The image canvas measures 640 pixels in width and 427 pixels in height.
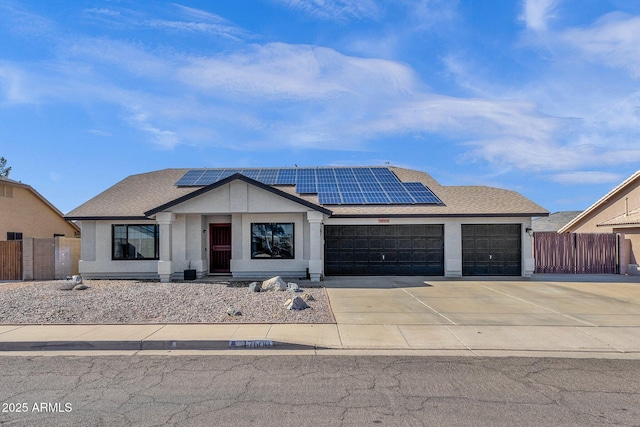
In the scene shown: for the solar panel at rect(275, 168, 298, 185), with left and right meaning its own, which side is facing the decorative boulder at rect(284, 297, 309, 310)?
front

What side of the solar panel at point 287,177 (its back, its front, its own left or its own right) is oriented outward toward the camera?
front

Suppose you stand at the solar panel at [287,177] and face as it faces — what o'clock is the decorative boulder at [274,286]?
The decorative boulder is roughly at 12 o'clock from the solar panel.

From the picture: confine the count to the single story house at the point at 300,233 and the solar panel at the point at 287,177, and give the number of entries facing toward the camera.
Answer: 2

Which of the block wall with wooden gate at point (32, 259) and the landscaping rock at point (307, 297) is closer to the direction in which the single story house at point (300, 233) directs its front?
the landscaping rock

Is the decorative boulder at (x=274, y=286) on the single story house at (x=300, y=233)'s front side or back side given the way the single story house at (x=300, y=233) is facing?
on the front side

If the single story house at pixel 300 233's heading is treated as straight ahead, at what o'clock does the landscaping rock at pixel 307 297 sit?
The landscaping rock is roughly at 12 o'clock from the single story house.

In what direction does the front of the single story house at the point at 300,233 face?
toward the camera

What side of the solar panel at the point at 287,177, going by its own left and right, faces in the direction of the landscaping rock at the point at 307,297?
front
